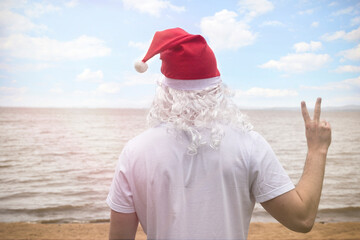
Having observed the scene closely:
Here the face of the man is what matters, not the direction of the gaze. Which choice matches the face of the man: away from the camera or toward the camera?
away from the camera

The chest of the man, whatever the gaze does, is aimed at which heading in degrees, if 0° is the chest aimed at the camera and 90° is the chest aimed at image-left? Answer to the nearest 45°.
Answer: approximately 180°
